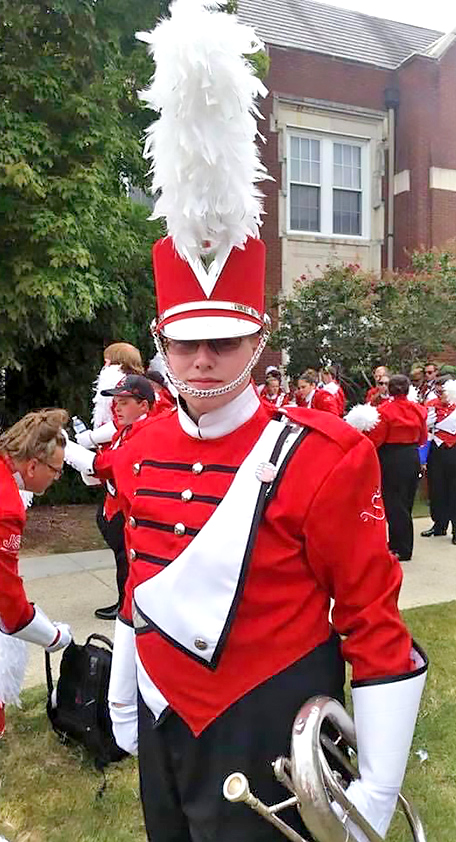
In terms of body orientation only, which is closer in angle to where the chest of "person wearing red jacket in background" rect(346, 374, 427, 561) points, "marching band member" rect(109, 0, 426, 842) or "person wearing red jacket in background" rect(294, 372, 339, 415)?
the person wearing red jacket in background

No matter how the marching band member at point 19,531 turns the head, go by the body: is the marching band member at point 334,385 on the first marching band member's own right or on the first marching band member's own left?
on the first marching band member's own left

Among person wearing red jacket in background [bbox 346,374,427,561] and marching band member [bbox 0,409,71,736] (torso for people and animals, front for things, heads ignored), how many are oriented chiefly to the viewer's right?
1

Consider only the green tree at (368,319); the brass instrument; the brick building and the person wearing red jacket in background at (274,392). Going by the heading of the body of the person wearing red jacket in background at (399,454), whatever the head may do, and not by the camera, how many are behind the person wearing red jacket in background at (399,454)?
1

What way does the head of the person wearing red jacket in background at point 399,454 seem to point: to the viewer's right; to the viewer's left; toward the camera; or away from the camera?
away from the camera

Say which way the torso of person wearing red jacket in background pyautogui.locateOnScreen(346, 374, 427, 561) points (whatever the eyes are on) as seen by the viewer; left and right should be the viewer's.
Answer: facing away from the viewer

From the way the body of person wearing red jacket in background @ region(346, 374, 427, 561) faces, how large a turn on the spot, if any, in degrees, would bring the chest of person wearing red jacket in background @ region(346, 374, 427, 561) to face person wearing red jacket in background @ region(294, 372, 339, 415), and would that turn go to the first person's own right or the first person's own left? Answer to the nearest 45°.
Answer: approximately 45° to the first person's own left

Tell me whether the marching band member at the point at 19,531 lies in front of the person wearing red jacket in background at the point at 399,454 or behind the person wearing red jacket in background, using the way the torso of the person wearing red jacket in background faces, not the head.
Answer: behind

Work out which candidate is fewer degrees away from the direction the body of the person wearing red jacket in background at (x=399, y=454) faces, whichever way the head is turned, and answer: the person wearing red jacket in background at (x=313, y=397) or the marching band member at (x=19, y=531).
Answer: the person wearing red jacket in background

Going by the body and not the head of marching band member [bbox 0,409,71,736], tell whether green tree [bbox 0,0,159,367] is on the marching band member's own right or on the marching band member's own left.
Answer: on the marching band member's own left

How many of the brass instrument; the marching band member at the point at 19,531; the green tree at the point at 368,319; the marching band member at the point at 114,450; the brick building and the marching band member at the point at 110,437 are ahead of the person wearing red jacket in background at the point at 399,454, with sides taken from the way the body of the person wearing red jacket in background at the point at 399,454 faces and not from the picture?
2

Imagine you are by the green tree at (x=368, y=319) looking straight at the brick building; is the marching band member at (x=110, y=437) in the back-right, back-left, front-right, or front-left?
back-left

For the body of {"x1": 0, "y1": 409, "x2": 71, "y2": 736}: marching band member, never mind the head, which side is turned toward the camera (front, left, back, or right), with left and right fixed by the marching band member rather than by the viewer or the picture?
right

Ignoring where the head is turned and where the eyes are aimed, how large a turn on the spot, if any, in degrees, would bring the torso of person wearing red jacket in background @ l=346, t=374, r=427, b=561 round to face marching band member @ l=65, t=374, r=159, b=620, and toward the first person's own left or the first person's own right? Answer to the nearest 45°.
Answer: approximately 135° to the first person's own left

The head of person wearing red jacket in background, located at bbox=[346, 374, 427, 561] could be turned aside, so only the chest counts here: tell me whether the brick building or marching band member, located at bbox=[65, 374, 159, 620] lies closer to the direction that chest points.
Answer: the brick building

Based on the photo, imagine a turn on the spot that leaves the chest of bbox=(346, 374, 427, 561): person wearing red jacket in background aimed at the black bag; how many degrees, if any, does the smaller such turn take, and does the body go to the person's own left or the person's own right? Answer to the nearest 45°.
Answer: approximately 180°

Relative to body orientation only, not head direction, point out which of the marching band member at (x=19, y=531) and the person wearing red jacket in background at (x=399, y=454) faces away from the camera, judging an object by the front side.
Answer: the person wearing red jacket in background
